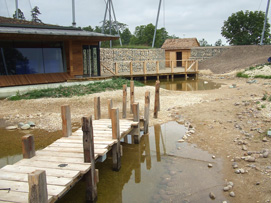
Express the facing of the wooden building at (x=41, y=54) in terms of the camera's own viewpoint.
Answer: facing the viewer and to the right of the viewer

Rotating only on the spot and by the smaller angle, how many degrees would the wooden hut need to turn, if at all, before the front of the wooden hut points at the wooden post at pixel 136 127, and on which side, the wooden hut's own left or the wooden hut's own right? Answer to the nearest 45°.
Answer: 0° — it already faces it

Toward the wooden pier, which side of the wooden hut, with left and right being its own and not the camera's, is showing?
front

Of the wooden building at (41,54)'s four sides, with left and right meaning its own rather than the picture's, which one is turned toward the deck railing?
left

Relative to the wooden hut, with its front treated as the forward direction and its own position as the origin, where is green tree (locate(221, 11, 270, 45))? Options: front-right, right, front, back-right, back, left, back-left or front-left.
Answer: back-left

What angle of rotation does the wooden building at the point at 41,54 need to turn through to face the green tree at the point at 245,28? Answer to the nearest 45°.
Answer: approximately 90° to its left

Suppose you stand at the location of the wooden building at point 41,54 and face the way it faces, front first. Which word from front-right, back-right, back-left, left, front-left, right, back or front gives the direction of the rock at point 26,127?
front-right

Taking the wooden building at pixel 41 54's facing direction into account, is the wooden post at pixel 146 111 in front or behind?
in front

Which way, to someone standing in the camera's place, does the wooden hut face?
facing the viewer

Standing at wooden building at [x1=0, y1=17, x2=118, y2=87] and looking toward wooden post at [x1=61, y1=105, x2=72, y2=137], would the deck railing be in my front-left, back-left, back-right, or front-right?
back-left

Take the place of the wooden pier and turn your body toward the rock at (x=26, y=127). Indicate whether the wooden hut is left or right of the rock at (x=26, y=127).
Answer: right

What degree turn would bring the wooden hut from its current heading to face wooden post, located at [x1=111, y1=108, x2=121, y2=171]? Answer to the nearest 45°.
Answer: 0° — it already faces it

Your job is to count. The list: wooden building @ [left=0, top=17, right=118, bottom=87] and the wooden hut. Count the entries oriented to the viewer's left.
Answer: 0

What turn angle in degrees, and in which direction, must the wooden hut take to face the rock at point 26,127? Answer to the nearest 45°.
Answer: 0° — it already faces it

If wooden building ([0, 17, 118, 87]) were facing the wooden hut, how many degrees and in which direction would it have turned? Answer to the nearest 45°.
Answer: approximately 90° to its left

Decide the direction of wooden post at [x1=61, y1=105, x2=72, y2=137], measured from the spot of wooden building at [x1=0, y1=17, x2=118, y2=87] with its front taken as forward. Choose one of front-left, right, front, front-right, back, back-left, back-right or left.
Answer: front-right
